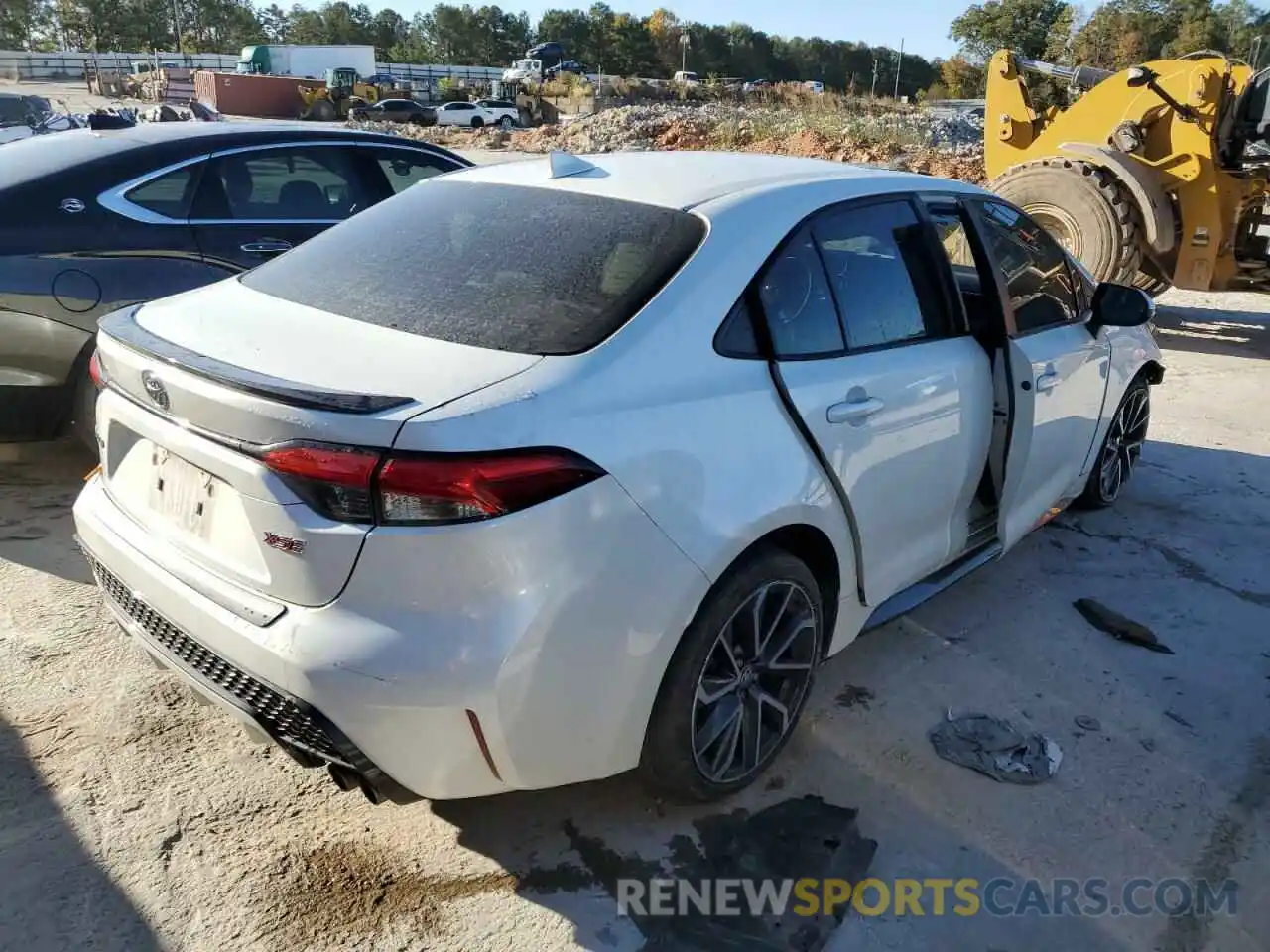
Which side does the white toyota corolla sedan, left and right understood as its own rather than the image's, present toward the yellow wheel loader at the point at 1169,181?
front

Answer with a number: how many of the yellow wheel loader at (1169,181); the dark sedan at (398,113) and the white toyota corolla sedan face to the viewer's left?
2

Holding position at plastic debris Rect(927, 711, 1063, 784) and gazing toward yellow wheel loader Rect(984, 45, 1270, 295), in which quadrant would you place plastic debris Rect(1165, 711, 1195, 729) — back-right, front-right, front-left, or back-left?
front-right

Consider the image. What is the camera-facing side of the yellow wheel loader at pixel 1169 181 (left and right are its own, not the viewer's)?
left

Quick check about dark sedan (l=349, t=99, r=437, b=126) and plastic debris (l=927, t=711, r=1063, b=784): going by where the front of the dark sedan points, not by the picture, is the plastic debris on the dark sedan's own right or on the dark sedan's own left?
on the dark sedan's own left

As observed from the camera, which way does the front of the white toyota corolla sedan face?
facing away from the viewer and to the right of the viewer

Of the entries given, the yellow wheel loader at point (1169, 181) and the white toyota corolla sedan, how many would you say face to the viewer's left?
1

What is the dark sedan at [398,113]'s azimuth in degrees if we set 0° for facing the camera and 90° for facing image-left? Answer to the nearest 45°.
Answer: approximately 90°

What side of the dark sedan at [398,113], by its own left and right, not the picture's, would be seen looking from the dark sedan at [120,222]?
left

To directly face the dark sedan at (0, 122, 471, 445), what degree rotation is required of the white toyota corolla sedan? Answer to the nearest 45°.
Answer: approximately 90° to its left

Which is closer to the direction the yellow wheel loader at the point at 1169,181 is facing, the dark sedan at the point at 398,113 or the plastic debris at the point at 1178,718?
the dark sedan

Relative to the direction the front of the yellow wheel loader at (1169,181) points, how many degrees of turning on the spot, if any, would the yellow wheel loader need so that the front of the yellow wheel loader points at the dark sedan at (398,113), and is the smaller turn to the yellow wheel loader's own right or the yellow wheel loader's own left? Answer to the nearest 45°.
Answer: approximately 45° to the yellow wheel loader's own right

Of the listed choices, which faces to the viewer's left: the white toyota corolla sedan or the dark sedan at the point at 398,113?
the dark sedan

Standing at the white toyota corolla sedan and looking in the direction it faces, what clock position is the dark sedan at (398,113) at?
The dark sedan is roughly at 10 o'clock from the white toyota corolla sedan.

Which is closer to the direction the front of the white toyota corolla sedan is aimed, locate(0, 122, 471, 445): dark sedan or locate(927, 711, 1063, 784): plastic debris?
the plastic debris

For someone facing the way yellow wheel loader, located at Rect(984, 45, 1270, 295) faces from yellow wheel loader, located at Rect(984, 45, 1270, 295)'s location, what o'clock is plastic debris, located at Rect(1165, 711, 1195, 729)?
The plastic debris is roughly at 9 o'clock from the yellow wheel loader.
